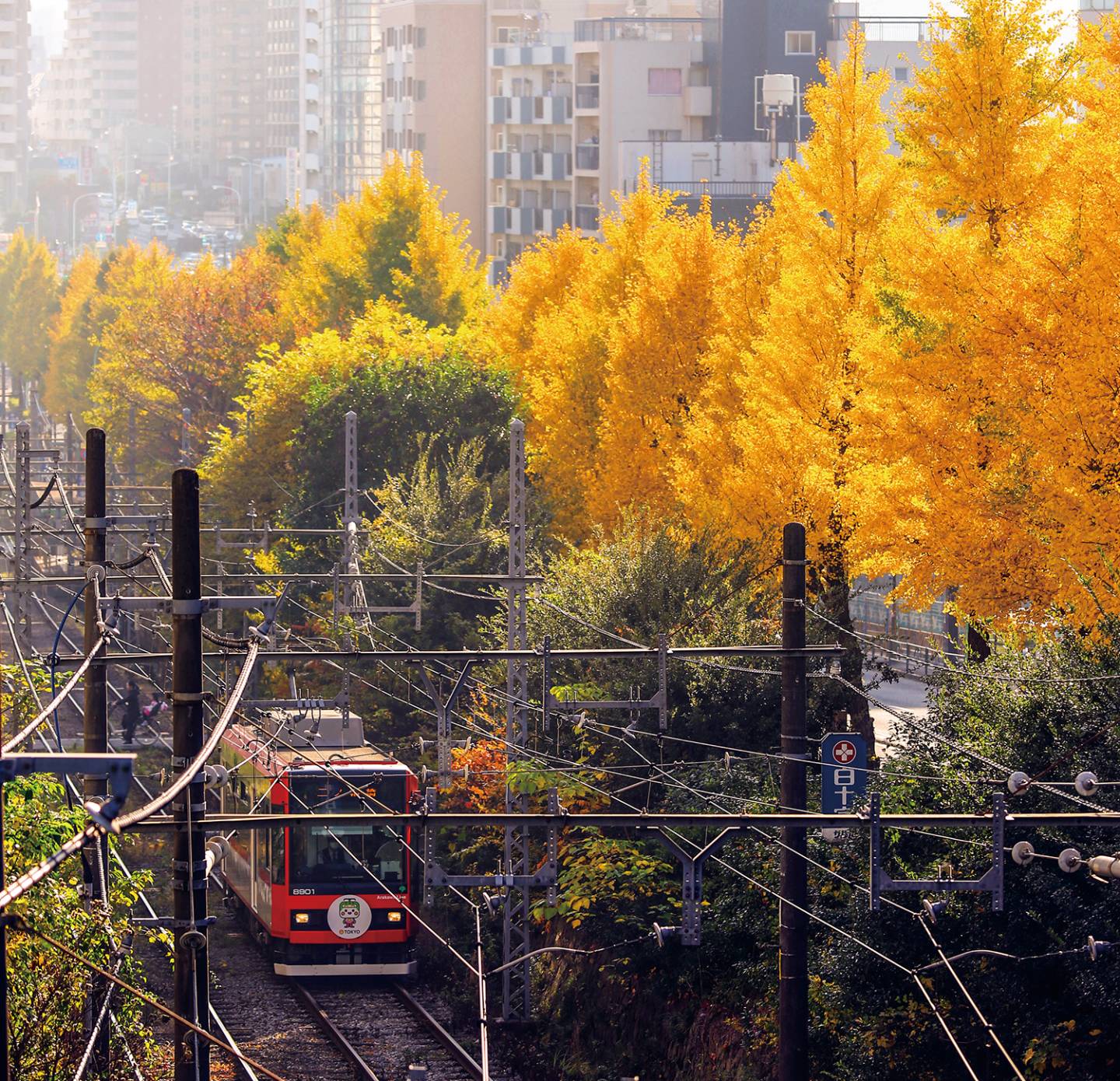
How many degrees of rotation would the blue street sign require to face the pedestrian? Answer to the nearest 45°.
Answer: approximately 135° to its right

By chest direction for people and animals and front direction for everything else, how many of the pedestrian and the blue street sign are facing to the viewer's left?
1

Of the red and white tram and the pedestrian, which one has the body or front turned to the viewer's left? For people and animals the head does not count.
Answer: the pedestrian

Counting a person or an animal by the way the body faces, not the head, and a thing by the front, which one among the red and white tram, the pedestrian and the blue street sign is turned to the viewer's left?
the pedestrian

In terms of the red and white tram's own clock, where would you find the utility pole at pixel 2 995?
The utility pole is roughly at 12 o'clock from the red and white tram.

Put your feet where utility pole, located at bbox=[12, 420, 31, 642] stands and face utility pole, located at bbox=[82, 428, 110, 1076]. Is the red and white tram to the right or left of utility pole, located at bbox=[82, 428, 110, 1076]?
left

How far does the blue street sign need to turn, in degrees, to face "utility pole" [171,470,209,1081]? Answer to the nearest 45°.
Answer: approximately 45° to its right

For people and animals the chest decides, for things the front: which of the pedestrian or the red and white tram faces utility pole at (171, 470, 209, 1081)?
the red and white tram

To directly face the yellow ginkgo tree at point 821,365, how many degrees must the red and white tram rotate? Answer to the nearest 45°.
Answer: approximately 135° to its left

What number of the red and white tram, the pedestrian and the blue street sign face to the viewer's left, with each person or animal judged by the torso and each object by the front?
1
